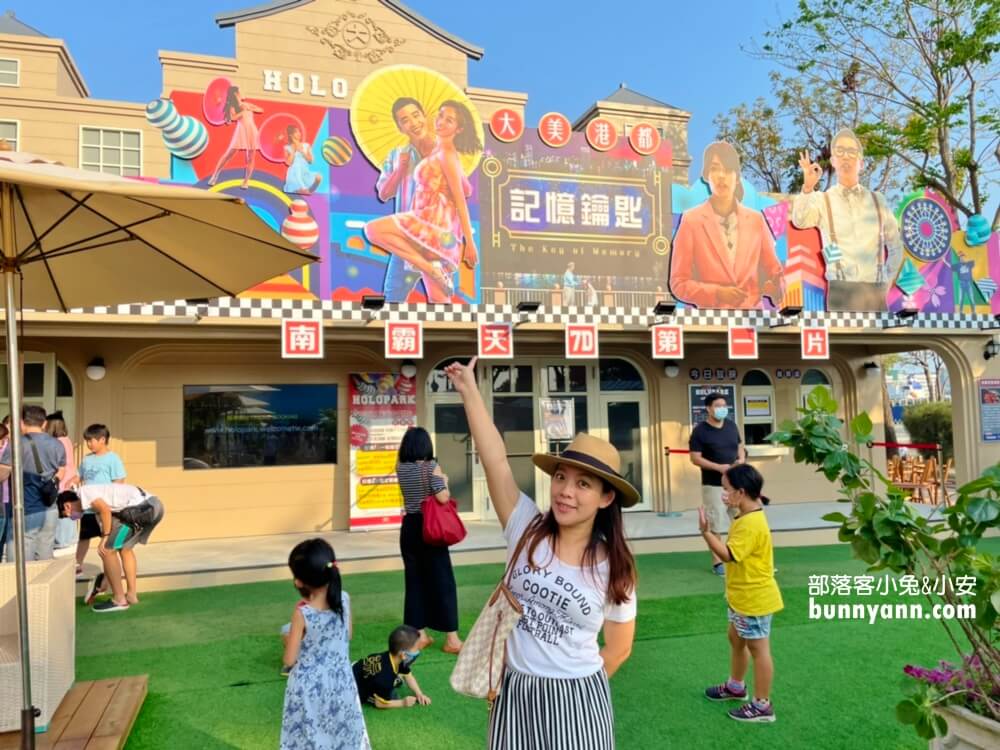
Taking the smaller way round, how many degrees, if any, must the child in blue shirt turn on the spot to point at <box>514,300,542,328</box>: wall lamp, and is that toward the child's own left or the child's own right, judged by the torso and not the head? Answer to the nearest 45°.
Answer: approximately 135° to the child's own left

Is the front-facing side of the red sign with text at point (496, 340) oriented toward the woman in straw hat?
yes

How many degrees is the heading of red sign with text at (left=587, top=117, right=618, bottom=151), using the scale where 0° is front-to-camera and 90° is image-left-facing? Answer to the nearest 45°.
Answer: approximately 0°

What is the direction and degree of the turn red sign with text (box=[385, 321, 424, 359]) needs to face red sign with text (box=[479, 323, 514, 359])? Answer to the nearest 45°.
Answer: approximately 90° to its left

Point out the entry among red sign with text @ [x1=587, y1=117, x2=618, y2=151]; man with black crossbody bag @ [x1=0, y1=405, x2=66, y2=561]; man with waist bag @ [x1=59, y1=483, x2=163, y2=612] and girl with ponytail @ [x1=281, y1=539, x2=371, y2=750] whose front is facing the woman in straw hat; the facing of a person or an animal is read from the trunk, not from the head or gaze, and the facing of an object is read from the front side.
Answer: the red sign with text

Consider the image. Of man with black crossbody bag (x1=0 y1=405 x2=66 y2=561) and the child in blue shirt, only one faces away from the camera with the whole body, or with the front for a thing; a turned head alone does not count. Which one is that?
the man with black crossbody bag

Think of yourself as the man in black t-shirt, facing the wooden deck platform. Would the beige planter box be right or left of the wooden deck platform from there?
left

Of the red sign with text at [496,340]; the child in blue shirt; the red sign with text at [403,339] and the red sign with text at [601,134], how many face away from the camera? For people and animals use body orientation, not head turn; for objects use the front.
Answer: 0

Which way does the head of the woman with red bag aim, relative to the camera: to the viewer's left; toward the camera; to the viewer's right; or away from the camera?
away from the camera

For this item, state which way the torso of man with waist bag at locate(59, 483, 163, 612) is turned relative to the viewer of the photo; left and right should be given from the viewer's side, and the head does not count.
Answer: facing to the left of the viewer

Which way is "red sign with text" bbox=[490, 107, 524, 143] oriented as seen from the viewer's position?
toward the camera

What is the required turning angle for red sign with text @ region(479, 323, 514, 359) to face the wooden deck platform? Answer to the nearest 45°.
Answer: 0° — it already faces it
